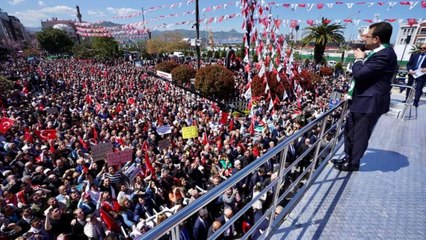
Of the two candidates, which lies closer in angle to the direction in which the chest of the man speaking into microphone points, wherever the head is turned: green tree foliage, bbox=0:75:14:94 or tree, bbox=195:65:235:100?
the green tree foliage

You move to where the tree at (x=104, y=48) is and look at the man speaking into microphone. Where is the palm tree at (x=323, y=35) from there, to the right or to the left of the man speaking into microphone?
left

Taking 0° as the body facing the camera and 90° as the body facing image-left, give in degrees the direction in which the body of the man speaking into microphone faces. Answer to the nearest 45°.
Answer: approximately 90°

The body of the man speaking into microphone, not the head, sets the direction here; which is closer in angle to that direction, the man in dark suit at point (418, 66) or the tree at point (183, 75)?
the tree

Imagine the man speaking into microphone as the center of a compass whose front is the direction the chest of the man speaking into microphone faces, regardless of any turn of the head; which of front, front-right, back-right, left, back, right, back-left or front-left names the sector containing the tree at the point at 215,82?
front-right

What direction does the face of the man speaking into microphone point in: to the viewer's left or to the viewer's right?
to the viewer's left

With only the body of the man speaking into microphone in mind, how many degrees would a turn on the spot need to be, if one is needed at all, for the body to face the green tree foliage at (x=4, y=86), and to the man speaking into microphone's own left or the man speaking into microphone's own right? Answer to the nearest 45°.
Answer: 0° — they already face it

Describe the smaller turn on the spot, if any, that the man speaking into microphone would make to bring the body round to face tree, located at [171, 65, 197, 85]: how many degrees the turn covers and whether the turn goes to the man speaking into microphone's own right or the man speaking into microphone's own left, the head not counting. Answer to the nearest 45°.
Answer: approximately 45° to the man speaking into microphone's own right

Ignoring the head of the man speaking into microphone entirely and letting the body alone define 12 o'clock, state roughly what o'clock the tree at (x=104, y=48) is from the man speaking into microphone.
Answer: The tree is roughly at 1 o'clock from the man speaking into microphone.

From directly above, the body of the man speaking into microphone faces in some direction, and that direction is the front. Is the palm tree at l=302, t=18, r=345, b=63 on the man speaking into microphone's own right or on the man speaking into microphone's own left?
on the man speaking into microphone's own right

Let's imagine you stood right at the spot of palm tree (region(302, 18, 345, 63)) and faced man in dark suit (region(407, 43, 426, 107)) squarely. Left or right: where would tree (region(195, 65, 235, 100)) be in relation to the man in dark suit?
right
